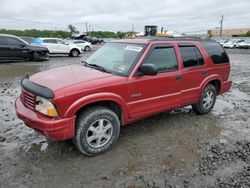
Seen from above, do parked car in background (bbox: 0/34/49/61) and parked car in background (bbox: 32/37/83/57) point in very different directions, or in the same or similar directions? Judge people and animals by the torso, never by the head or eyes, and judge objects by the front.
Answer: same or similar directions

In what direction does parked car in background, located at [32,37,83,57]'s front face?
to the viewer's right

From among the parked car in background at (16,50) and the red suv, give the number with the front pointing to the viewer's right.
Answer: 1

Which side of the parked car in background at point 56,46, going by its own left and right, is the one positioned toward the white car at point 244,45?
front

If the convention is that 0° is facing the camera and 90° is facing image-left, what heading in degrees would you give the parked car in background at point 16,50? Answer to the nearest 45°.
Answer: approximately 270°

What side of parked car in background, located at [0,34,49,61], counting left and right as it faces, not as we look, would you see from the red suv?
right

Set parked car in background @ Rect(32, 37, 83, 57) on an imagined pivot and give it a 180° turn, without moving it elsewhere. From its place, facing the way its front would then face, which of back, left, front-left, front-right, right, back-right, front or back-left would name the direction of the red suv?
left

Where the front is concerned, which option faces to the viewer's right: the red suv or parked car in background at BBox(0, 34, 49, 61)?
the parked car in background

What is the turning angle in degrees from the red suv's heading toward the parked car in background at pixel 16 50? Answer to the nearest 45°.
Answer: approximately 90° to its right

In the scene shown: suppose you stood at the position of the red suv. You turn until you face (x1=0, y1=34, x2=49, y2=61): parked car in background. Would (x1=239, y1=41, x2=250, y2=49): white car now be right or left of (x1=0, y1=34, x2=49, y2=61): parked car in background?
right

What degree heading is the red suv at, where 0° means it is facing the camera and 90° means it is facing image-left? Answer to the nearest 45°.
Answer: approximately 45°
